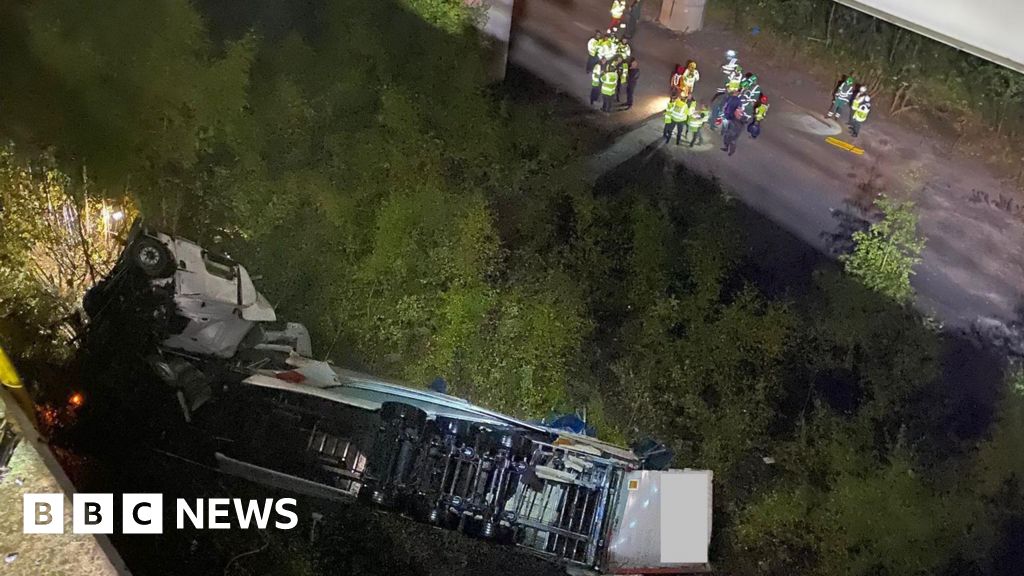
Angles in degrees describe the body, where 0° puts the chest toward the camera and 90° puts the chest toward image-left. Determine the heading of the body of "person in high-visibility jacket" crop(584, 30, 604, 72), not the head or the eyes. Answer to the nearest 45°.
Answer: approximately 270°
